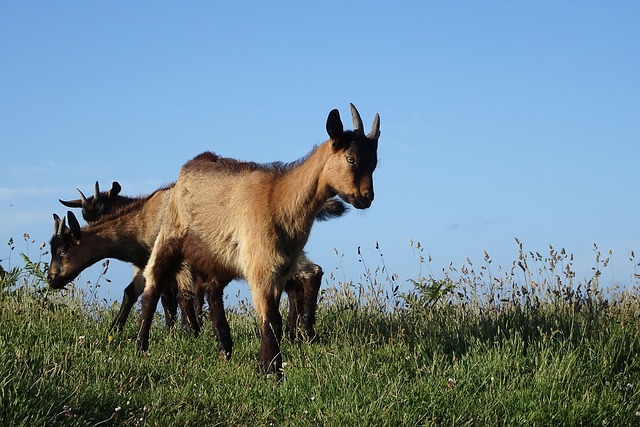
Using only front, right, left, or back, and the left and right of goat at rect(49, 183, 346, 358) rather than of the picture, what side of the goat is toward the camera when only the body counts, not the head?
left

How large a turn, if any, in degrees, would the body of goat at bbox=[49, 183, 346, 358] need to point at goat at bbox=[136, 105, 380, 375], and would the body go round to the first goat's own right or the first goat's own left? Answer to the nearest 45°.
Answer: approximately 135° to the first goat's own left
